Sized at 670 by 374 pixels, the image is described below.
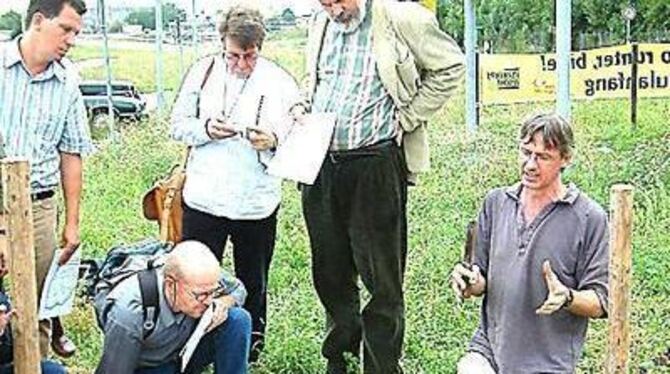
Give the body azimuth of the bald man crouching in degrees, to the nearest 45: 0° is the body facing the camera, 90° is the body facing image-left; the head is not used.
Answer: approximately 315°

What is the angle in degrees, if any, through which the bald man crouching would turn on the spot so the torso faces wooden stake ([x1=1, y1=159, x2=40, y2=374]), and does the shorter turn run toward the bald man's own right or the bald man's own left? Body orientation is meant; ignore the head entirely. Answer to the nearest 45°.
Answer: approximately 90° to the bald man's own right

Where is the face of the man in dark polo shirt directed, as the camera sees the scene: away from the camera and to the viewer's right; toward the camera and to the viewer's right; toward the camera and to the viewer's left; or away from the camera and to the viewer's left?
toward the camera and to the viewer's left

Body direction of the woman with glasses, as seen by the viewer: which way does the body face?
toward the camera

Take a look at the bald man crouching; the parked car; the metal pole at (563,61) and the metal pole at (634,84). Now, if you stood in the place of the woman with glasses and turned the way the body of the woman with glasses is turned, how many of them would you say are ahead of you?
1

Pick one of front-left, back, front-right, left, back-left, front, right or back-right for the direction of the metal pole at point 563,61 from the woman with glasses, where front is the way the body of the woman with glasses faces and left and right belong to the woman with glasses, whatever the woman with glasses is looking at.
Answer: back-left

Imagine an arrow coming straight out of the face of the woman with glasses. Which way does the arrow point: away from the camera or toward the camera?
toward the camera

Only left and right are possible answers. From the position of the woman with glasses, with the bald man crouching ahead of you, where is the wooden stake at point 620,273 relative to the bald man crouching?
left

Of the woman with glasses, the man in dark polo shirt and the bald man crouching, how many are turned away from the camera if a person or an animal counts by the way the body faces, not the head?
0

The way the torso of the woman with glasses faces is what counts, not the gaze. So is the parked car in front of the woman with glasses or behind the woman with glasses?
behind

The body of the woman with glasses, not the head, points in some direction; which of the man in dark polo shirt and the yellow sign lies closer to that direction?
the man in dark polo shirt

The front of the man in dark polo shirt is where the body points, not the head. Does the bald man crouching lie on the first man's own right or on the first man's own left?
on the first man's own right
